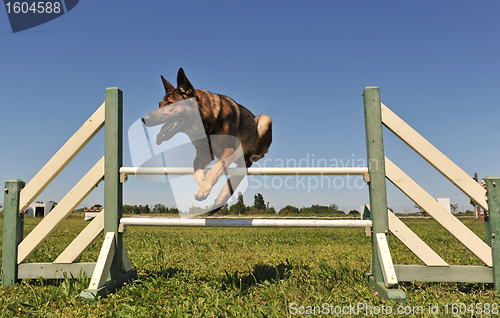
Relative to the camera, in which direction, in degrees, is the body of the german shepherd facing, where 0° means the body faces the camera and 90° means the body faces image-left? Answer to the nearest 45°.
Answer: approximately 45°
